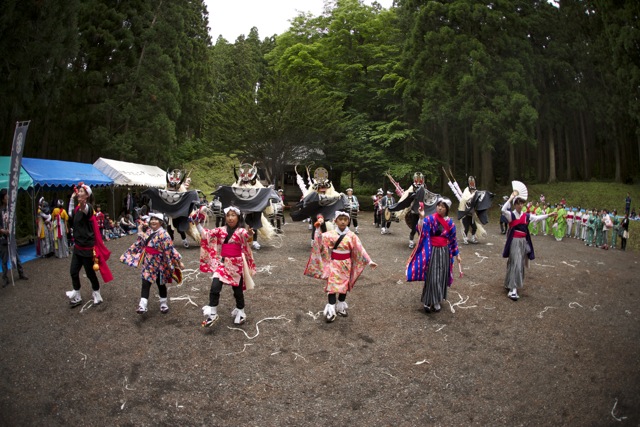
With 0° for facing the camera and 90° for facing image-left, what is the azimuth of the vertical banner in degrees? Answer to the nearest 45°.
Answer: approximately 0°

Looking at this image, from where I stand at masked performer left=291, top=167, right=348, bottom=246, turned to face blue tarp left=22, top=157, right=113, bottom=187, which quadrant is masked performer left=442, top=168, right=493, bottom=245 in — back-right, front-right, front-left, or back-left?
back-right

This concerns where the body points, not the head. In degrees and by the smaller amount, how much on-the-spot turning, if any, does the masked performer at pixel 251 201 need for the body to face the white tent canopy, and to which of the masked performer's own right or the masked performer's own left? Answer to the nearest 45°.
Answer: approximately 135° to the masked performer's own right

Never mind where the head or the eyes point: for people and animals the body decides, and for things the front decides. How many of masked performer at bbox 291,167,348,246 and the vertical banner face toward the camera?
2

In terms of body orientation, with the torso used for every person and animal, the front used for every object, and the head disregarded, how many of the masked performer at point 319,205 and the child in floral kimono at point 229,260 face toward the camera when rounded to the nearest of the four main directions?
2

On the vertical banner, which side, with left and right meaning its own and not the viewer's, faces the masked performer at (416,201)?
left

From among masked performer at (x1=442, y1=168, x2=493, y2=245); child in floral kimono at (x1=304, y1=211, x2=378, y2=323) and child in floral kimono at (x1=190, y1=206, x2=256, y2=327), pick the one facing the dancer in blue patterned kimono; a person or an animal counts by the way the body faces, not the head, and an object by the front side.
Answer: the masked performer

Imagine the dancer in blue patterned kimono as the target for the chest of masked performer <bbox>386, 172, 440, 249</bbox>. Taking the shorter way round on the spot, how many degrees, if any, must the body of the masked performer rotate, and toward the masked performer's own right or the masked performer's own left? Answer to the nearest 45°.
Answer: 0° — they already face them
